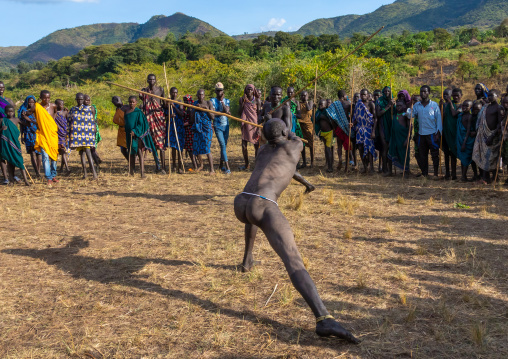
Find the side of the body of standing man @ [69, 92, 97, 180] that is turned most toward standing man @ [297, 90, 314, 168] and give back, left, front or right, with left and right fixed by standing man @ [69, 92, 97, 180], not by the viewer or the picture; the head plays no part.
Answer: left

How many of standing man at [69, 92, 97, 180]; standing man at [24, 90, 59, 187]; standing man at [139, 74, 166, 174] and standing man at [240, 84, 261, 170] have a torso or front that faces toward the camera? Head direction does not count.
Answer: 4

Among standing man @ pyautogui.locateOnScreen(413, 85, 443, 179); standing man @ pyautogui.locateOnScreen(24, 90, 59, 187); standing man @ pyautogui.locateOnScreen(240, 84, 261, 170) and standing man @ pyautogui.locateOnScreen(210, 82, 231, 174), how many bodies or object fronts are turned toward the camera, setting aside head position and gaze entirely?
4

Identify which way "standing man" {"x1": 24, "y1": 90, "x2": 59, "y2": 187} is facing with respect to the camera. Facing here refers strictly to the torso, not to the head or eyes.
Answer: toward the camera

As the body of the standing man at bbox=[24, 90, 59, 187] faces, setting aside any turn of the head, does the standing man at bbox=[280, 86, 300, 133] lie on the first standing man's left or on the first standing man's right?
on the first standing man's left

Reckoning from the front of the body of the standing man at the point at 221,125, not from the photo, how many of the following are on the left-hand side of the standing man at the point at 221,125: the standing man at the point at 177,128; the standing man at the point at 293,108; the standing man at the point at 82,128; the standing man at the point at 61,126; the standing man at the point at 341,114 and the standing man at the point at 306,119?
3

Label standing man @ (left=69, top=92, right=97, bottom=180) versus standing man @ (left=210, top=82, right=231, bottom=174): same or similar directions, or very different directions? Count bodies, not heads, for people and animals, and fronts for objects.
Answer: same or similar directions

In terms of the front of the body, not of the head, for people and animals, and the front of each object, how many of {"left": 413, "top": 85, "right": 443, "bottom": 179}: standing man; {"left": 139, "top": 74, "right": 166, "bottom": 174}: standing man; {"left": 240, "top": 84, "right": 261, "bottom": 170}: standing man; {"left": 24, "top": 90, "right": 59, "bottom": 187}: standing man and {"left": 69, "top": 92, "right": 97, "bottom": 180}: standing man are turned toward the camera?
5

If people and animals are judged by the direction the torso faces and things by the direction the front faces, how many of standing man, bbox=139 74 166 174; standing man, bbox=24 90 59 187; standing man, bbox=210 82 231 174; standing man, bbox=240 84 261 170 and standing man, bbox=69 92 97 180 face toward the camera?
5

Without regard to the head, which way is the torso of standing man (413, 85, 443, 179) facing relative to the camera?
toward the camera

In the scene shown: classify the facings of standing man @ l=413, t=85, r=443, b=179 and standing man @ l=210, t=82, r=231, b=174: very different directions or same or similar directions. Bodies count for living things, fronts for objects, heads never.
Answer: same or similar directions

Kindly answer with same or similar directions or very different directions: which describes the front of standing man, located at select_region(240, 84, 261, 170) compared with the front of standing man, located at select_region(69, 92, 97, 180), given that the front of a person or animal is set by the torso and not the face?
same or similar directions

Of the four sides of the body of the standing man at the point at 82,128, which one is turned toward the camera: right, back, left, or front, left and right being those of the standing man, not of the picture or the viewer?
front

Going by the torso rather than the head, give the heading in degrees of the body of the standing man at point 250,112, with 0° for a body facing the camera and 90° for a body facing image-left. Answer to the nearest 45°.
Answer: approximately 0°
